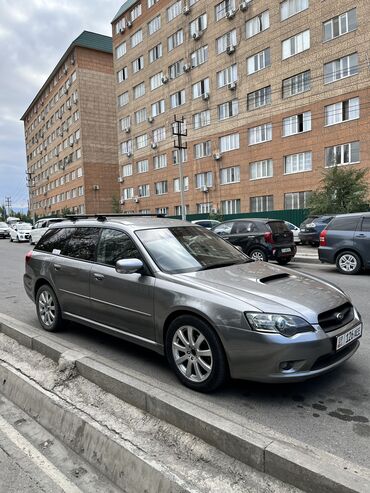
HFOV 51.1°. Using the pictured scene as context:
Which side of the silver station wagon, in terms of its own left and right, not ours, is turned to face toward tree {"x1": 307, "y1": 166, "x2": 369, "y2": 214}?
left

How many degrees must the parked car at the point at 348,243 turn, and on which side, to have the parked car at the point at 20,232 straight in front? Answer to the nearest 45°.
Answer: approximately 135° to its left

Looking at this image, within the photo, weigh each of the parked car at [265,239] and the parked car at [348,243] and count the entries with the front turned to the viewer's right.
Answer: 1

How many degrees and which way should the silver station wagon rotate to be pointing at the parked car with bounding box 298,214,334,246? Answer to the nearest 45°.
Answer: approximately 135° to its left

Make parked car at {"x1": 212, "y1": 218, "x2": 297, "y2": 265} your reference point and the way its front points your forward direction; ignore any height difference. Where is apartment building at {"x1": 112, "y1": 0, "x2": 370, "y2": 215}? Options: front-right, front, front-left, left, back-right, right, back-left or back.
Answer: front-right

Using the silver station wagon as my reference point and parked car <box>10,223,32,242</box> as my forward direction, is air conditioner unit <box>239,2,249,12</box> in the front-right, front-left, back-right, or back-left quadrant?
front-right

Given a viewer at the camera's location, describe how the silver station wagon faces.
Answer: facing the viewer and to the right of the viewer

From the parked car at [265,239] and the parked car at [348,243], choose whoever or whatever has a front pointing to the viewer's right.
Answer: the parked car at [348,243]

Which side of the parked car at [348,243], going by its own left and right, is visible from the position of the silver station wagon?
right

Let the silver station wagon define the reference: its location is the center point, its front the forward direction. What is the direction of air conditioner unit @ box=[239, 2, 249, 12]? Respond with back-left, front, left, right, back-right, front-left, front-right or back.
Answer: back-left

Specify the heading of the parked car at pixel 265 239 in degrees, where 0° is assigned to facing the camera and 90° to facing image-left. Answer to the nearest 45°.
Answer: approximately 135°

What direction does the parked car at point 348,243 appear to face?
to the viewer's right

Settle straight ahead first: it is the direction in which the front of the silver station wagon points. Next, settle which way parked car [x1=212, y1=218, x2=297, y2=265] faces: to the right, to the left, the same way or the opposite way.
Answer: the opposite way
